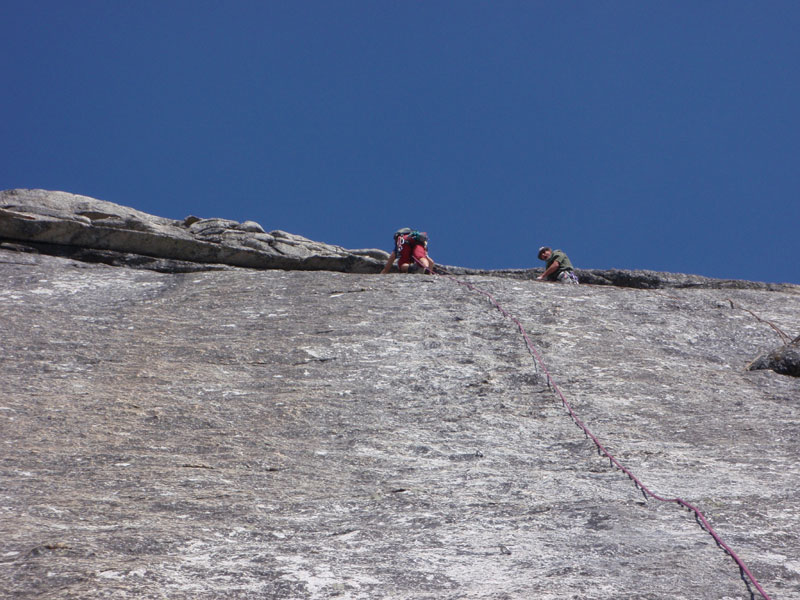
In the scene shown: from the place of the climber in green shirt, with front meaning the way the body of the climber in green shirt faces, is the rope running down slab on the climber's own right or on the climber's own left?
on the climber's own left
